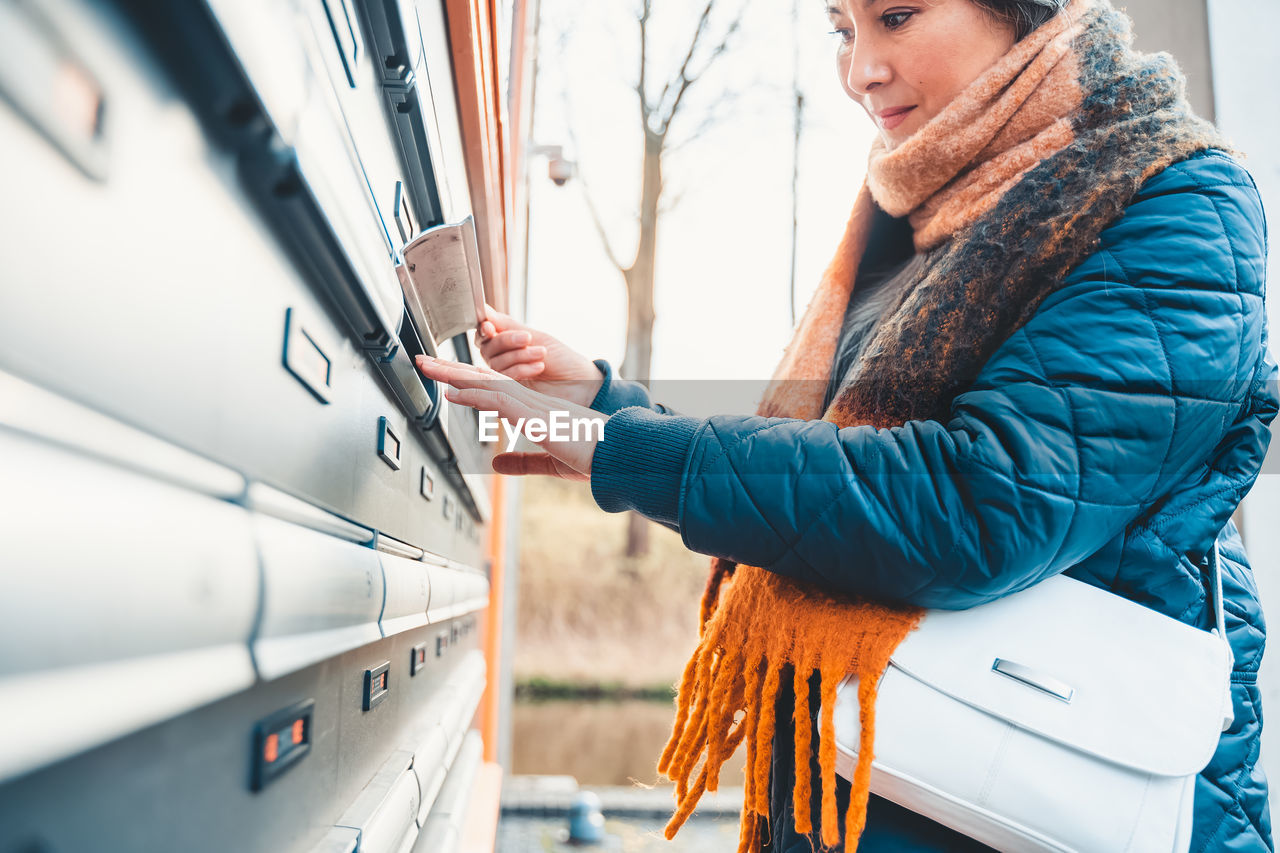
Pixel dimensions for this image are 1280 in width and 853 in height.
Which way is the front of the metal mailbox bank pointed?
to the viewer's right

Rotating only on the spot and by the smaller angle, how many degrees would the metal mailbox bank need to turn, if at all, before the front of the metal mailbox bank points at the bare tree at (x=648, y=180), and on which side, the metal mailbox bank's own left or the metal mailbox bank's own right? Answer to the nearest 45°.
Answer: approximately 45° to the metal mailbox bank's own left

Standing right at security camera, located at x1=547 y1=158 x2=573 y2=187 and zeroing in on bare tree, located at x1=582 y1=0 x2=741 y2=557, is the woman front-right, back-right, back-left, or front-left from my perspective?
back-right

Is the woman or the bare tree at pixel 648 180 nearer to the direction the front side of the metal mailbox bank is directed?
the woman

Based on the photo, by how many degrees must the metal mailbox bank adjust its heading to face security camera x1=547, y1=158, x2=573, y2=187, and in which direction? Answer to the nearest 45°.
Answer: approximately 45° to its left
